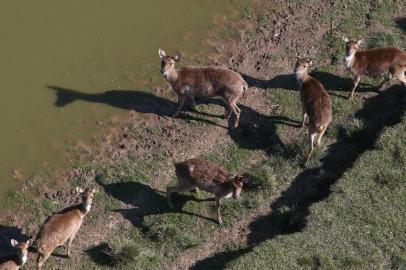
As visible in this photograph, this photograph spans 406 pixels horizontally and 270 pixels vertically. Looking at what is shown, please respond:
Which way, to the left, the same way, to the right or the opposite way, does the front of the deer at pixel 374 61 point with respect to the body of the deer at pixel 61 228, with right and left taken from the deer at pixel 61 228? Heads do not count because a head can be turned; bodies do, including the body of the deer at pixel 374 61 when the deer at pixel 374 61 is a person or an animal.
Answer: to the left

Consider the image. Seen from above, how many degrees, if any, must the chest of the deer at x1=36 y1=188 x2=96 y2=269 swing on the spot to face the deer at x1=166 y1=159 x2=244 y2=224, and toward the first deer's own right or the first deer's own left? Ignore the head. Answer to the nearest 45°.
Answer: approximately 45° to the first deer's own right

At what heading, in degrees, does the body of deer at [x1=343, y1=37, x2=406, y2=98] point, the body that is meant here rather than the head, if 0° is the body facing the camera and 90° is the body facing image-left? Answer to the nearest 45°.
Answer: approximately 90°

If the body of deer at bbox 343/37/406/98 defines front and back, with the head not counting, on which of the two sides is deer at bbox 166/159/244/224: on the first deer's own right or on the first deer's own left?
on the first deer's own left

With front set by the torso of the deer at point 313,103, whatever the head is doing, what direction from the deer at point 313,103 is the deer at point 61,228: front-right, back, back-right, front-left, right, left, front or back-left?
left

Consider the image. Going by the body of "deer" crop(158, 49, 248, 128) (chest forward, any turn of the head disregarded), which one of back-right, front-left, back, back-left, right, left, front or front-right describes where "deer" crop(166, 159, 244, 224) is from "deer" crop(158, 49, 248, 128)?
left

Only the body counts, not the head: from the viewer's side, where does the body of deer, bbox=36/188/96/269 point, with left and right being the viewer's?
facing away from the viewer and to the right of the viewer

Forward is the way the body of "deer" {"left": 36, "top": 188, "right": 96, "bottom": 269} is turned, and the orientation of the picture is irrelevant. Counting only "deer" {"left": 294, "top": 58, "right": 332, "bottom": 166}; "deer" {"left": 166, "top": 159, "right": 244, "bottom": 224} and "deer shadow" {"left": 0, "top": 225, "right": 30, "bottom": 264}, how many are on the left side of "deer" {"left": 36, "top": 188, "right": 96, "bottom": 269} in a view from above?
1

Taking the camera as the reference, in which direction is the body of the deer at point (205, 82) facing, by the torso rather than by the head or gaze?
to the viewer's left

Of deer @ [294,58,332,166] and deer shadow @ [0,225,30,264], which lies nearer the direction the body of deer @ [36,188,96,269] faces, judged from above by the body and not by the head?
the deer

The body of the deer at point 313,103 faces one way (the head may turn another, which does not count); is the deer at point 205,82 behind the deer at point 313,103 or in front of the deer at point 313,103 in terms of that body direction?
in front

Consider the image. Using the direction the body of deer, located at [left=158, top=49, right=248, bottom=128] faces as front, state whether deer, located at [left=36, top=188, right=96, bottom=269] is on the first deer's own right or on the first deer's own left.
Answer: on the first deer's own left

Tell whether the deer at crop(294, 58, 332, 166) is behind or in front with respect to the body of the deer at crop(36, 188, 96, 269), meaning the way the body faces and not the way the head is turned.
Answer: in front

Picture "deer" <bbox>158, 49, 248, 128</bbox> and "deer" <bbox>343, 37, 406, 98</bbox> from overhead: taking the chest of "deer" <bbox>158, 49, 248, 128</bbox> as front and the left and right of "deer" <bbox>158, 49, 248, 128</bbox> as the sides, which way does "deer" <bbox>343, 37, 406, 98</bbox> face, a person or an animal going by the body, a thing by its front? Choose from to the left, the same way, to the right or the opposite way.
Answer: the same way

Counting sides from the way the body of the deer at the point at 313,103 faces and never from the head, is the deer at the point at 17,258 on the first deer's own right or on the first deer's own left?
on the first deer's own left

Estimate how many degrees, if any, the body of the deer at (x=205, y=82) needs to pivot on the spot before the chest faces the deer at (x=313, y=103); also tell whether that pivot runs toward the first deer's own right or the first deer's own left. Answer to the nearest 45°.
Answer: approximately 180°

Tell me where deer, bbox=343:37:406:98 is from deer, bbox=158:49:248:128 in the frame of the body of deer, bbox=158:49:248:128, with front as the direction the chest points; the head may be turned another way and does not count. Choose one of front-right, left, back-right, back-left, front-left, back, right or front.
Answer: back

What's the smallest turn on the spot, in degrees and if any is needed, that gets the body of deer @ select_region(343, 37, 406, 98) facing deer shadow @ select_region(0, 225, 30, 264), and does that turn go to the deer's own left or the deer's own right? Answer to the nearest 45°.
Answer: approximately 45° to the deer's own left

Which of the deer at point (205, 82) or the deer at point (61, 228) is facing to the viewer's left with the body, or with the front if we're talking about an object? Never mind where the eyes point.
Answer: the deer at point (205, 82)
